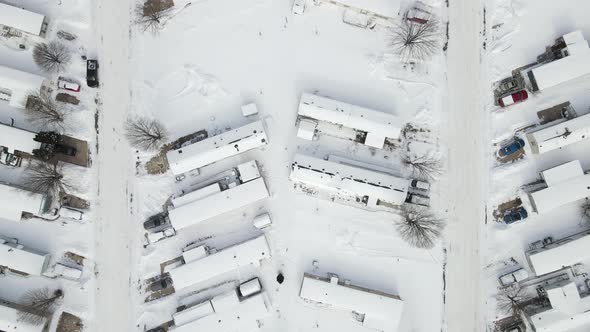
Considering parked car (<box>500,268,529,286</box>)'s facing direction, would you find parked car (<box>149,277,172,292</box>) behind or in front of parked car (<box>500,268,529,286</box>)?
behind

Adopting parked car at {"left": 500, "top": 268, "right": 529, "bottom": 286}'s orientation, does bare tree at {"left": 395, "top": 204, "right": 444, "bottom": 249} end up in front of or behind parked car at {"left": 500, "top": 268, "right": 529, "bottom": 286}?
behind

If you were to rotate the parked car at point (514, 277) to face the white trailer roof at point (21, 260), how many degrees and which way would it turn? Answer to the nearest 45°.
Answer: approximately 135° to its right

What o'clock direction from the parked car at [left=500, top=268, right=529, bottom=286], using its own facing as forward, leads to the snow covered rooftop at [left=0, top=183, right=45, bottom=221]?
The snow covered rooftop is roughly at 5 o'clock from the parked car.

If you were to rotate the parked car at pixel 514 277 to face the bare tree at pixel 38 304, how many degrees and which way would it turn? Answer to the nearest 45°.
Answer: approximately 135° to its right

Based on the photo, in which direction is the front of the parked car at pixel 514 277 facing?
to the viewer's right
